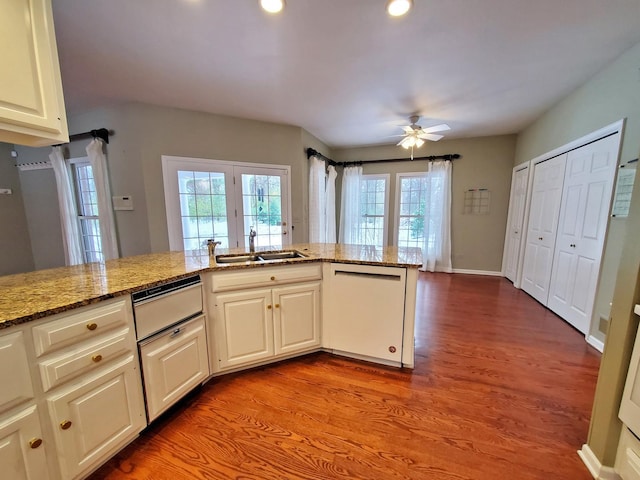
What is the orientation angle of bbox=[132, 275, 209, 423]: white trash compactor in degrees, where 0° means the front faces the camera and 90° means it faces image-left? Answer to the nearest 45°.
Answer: approximately 315°

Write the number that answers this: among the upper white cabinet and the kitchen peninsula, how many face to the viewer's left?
0

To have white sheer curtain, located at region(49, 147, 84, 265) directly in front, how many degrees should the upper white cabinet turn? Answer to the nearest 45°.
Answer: approximately 135° to its left

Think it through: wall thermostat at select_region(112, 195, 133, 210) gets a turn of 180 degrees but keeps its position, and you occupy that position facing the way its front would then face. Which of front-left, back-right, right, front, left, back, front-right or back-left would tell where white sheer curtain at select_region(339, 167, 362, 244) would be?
right

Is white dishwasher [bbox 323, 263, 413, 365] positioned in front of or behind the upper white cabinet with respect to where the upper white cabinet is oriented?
in front

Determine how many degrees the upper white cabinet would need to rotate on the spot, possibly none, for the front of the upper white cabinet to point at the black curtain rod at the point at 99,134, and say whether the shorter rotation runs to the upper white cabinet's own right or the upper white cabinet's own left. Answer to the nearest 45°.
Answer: approximately 135° to the upper white cabinet's own left

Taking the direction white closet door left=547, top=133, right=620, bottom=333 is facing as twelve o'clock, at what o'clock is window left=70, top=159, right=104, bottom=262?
The window is roughly at 12 o'clock from the white closet door.

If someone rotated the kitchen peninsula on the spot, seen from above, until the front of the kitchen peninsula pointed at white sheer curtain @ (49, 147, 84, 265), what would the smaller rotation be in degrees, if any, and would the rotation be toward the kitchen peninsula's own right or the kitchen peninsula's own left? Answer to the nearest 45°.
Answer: approximately 180°

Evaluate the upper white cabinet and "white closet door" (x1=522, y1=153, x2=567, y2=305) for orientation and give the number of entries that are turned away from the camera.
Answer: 0

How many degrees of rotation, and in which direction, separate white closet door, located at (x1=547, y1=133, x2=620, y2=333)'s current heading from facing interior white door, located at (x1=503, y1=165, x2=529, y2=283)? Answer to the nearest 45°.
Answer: approximately 90° to its right

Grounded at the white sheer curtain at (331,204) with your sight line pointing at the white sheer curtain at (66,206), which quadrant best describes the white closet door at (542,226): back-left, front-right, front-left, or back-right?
back-left

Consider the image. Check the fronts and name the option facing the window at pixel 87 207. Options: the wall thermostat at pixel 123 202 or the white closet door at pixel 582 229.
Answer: the white closet door

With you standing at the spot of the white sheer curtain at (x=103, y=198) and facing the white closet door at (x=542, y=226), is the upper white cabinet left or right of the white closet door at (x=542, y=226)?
right
